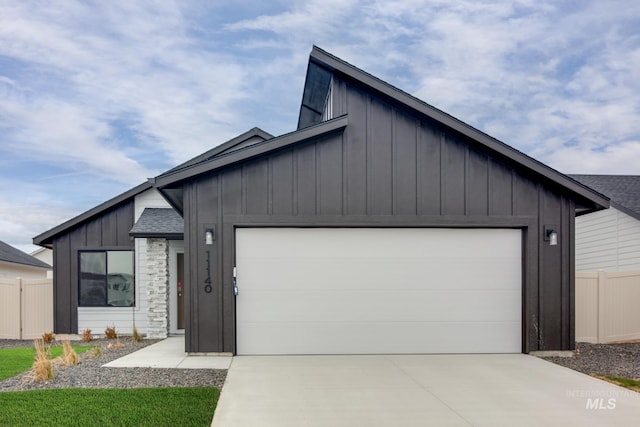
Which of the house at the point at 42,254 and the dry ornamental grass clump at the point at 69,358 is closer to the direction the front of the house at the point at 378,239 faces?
the dry ornamental grass clump

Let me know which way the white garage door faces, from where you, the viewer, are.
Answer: facing the viewer

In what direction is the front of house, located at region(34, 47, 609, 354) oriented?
toward the camera

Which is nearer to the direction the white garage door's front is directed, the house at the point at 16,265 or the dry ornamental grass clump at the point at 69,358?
the dry ornamental grass clump

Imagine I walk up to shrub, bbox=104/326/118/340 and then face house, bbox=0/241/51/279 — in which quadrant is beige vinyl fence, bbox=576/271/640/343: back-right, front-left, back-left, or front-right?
back-right
